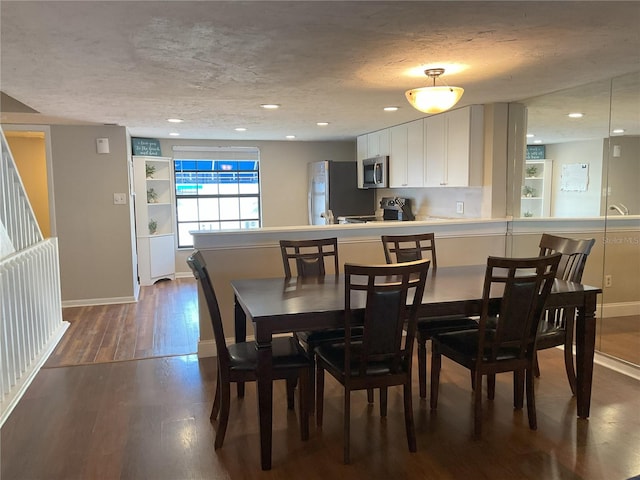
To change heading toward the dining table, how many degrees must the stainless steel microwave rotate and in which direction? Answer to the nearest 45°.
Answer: approximately 45° to its left

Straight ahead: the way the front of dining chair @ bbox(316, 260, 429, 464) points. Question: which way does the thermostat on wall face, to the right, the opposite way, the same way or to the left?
the opposite way

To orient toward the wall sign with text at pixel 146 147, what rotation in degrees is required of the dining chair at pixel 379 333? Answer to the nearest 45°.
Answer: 0° — it already faces it

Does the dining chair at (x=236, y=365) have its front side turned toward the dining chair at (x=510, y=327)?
yes

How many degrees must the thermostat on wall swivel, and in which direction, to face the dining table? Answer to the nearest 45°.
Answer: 0° — it already faces it

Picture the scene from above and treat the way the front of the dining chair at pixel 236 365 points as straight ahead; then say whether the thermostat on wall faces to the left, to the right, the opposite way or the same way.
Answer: to the right

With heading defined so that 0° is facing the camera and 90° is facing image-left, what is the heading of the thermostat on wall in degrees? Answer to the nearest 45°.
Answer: approximately 0°

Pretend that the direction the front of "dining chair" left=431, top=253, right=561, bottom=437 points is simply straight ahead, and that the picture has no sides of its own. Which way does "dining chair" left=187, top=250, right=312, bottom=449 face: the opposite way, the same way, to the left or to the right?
to the right

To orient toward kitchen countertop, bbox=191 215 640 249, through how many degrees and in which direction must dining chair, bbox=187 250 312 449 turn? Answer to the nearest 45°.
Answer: approximately 45° to its left

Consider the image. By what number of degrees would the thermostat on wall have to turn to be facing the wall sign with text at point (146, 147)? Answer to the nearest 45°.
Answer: approximately 135° to its left

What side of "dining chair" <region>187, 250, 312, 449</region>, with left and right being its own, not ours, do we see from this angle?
right

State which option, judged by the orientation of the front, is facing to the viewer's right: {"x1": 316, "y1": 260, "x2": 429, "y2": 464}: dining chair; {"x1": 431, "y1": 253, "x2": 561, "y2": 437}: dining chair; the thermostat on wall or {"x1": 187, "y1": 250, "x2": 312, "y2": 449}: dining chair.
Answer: {"x1": 187, "y1": 250, "x2": 312, "y2": 449}: dining chair
